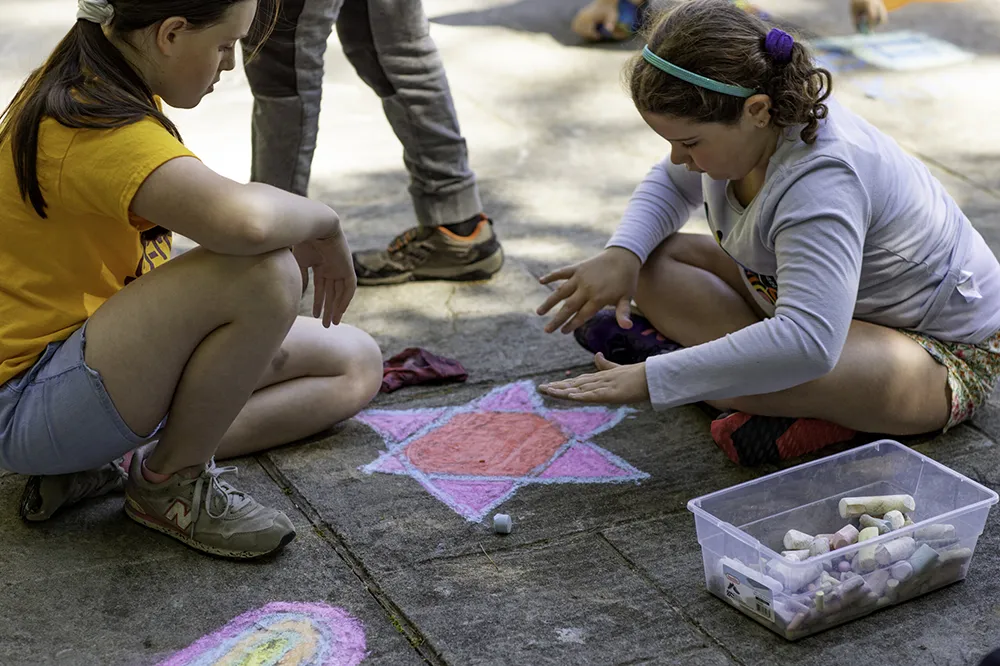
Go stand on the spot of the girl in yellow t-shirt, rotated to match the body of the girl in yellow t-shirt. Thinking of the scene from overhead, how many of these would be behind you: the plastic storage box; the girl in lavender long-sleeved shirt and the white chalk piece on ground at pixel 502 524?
0

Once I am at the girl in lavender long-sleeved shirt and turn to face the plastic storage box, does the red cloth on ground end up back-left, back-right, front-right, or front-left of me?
back-right

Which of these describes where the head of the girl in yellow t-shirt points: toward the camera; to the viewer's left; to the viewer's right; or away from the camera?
to the viewer's right

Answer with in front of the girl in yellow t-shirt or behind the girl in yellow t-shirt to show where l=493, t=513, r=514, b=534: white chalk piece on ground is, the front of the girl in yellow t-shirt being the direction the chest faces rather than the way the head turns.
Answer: in front

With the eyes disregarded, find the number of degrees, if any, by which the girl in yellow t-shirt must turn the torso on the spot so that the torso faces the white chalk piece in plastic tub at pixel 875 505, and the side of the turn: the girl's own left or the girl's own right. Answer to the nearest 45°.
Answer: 0° — they already face it

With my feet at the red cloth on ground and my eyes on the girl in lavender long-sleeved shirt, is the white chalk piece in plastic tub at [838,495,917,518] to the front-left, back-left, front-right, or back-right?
front-right

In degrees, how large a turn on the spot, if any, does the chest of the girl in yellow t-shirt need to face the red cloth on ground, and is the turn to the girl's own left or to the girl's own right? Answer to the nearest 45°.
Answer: approximately 45° to the girl's own left

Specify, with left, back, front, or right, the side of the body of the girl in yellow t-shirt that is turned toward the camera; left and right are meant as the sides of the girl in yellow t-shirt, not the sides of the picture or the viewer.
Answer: right

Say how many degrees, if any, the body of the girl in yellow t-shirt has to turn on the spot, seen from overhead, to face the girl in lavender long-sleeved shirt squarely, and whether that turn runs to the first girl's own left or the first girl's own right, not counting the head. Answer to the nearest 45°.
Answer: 0° — they already face them

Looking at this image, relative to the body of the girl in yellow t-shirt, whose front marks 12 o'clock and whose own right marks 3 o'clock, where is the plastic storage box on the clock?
The plastic storage box is roughly at 1 o'clock from the girl in yellow t-shirt.

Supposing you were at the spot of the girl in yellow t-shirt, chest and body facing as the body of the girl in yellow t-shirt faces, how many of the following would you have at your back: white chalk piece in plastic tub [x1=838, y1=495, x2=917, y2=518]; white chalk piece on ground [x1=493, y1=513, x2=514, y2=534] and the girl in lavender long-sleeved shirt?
0

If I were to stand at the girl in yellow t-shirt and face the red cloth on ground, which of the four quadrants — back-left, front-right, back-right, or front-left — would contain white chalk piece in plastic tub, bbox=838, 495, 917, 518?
front-right
